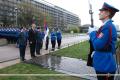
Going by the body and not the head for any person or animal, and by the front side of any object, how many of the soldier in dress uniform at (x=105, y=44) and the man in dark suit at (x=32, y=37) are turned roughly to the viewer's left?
1

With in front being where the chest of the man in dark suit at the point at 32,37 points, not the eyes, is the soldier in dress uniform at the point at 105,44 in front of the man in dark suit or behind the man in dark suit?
in front

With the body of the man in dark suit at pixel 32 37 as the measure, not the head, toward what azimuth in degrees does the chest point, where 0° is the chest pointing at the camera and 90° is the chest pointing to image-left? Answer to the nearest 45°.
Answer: approximately 315°

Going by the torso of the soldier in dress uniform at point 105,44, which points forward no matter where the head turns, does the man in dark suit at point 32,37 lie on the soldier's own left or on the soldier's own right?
on the soldier's own right

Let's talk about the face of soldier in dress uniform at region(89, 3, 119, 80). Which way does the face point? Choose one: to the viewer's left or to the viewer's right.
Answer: to the viewer's left

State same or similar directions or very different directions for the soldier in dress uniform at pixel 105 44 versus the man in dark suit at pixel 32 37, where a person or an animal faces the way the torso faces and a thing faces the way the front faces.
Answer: very different directions

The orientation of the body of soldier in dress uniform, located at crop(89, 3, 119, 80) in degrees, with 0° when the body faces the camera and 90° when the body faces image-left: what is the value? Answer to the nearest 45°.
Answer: approximately 90°
